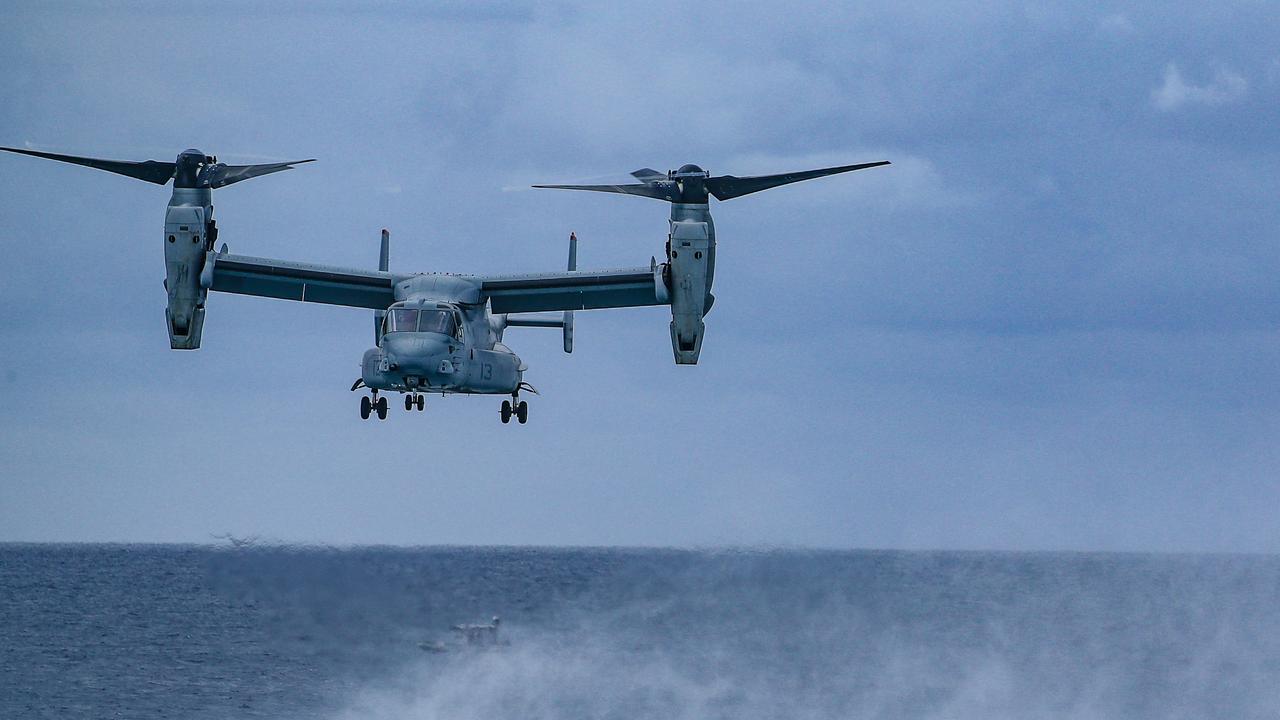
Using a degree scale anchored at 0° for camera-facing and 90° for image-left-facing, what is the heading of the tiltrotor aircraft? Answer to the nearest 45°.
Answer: approximately 0°
